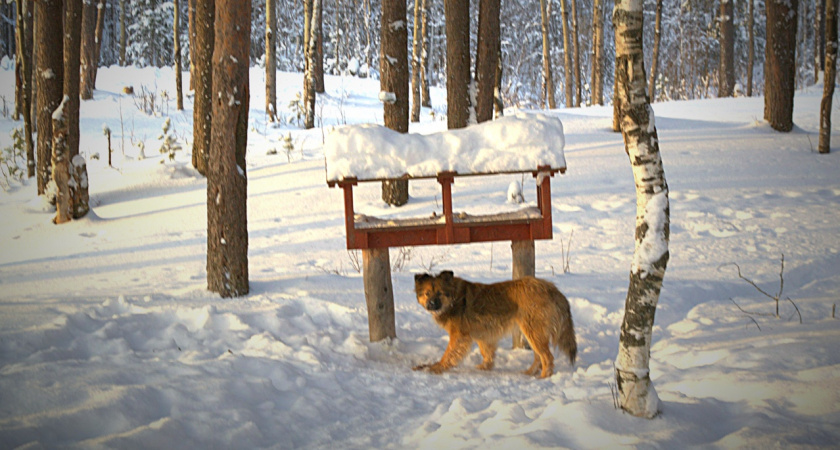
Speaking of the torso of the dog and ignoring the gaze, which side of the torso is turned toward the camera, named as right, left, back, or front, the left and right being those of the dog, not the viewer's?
left

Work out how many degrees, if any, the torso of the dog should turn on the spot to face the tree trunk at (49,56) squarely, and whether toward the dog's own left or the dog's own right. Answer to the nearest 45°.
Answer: approximately 45° to the dog's own right

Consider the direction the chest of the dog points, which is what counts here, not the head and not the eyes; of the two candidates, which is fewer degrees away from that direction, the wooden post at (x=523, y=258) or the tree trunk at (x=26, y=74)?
the tree trunk

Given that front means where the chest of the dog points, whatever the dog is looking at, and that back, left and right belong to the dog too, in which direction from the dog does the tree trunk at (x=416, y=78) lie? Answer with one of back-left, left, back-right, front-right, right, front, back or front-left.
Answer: right

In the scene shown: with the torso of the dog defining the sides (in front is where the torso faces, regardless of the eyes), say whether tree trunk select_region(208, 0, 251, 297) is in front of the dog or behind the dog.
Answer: in front

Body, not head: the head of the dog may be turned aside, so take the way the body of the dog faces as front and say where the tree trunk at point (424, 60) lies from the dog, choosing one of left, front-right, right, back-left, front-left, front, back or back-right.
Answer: right
